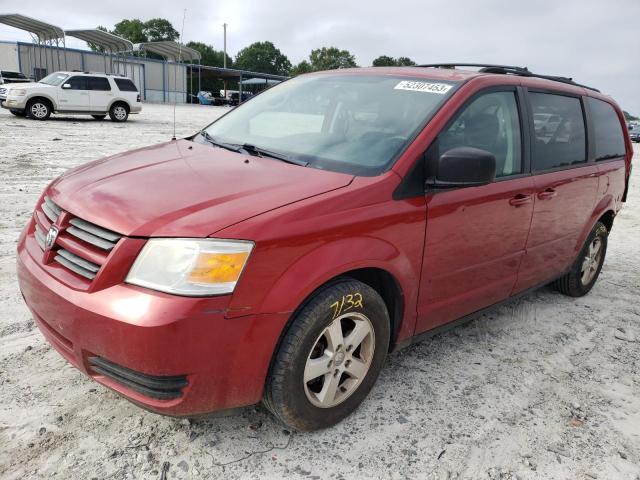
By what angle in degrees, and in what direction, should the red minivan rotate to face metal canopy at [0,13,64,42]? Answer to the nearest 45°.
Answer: approximately 90° to its right

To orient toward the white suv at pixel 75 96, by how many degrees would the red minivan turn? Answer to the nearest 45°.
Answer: approximately 90° to its right

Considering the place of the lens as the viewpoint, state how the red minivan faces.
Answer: facing the viewer and to the left of the viewer
